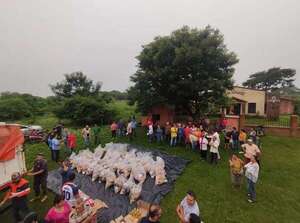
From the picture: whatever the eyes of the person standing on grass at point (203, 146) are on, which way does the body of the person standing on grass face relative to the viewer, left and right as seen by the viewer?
facing the viewer and to the left of the viewer

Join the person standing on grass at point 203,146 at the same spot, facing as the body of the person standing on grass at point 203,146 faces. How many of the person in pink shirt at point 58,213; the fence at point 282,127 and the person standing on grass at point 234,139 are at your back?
2

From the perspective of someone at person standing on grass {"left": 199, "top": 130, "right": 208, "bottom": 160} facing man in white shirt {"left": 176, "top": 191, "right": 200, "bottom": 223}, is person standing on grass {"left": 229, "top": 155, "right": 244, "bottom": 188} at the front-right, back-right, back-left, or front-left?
front-left

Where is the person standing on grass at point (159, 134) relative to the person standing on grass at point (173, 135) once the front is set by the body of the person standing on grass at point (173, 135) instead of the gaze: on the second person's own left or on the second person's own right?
on the second person's own right

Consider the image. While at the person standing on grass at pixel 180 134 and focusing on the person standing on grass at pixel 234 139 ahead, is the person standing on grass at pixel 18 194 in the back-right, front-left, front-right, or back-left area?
back-right

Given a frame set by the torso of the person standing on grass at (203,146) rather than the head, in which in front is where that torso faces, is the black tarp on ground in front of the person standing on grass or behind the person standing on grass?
in front

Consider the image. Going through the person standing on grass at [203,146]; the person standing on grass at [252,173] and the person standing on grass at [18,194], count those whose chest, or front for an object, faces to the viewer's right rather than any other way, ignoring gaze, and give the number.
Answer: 0

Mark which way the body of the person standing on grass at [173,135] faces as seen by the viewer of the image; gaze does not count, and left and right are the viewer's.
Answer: facing the viewer

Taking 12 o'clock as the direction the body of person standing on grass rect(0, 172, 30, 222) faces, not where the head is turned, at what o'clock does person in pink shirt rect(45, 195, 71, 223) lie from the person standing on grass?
The person in pink shirt is roughly at 10 o'clock from the person standing on grass.

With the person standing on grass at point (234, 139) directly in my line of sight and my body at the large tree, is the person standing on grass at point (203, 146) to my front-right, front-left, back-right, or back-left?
front-right
